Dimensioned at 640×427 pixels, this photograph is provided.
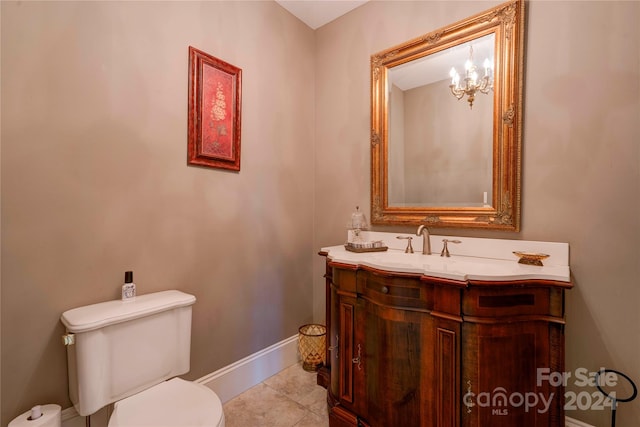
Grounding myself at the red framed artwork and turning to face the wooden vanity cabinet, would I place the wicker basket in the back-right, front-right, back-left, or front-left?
front-left

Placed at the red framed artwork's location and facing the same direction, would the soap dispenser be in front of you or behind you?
in front

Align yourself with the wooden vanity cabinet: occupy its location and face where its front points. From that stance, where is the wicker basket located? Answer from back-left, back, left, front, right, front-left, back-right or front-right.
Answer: right

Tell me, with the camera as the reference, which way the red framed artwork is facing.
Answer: facing the viewer and to the right of the viewer

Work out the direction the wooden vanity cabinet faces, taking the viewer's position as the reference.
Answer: facing the viewer and to the left of the viewer

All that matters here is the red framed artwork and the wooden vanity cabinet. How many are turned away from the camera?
0

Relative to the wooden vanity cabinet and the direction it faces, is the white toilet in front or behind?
in front

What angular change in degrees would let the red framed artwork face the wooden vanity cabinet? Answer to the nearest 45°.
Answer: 0° — it already faces it

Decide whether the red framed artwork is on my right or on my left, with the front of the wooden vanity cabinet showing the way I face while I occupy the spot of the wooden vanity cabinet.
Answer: on my right
